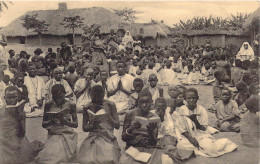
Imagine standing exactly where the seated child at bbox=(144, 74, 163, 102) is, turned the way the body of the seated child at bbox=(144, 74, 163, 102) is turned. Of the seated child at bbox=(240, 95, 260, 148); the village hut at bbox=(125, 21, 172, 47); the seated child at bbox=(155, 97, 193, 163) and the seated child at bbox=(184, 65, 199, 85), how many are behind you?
2

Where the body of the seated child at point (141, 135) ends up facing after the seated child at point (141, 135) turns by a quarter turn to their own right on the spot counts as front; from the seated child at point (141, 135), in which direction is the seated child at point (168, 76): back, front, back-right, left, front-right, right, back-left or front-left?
right

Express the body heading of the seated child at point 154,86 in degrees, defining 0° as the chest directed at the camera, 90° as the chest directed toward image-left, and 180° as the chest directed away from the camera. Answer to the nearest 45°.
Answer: approximately 0°

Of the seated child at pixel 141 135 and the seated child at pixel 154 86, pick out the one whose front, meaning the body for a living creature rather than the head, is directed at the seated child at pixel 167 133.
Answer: the seated child at pixel 154 86

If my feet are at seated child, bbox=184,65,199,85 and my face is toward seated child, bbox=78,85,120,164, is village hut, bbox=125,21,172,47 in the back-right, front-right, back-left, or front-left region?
back-right

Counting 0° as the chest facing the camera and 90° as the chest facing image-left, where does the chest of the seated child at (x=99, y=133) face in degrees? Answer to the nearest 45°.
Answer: approximately 0°
